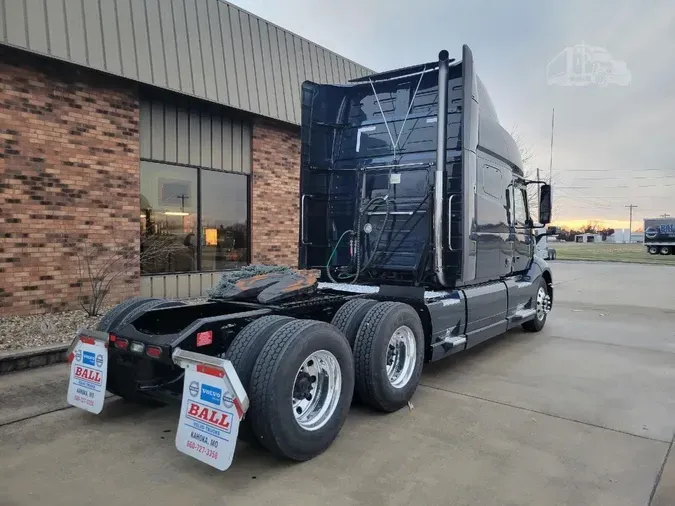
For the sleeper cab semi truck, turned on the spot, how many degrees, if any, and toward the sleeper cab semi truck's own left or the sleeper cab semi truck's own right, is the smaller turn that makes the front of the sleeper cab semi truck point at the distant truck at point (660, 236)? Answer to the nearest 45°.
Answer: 0° — it already faces it

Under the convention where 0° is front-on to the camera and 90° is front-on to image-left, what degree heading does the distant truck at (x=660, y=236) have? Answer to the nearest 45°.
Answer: approximately 270°

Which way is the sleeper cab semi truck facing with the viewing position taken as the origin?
facing away from the viewer and to the right of the viewer

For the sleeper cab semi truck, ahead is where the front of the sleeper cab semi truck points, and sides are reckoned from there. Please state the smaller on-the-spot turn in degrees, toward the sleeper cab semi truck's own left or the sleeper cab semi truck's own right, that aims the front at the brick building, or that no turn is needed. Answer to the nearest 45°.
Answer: approximately 90° to the sleeper cab semi truck's own left

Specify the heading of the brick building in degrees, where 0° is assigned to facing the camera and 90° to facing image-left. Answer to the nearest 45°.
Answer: approximately 315°

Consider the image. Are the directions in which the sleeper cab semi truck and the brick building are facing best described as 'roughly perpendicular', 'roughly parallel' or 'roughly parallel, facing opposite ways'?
roughly perpendicular

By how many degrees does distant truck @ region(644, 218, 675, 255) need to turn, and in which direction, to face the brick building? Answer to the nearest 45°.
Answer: approximately 90° to its right

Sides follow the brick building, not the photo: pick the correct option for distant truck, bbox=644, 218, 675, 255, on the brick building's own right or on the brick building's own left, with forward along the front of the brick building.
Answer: on the brick building's own left

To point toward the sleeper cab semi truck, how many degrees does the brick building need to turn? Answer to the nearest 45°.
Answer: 0° — it already faces it
